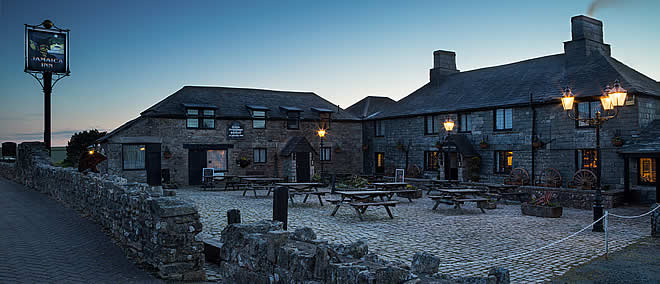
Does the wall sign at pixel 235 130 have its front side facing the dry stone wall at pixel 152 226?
yes

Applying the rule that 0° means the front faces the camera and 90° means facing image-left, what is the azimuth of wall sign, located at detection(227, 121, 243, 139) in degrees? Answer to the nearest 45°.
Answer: approximately 0°

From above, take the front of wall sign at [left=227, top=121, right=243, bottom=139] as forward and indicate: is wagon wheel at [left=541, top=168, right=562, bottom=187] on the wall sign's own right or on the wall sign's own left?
on the wall sign's own left

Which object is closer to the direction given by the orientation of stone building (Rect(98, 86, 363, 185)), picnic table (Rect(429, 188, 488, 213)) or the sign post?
the picnic table

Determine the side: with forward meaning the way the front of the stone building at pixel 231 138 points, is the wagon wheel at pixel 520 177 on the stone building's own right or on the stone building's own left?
on the stone building's own left

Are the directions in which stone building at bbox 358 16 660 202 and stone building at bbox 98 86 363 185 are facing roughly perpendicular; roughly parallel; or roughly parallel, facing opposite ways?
roughly perpendicular

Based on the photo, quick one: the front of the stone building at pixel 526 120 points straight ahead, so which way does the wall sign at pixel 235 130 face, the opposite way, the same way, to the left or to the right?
to the left

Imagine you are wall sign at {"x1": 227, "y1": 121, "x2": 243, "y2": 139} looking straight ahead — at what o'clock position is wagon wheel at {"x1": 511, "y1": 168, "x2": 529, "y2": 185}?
The wagon wheel is roughly at 10 o'clock from the wall sign.

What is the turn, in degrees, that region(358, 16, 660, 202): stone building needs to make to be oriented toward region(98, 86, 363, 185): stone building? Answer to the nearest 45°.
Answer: approximately 45° to its right

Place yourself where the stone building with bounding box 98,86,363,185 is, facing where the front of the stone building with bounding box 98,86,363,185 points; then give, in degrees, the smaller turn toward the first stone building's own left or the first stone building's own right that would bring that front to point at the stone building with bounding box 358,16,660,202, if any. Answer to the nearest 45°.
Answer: approximately 45° to the first stone building's own left
